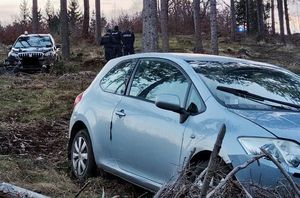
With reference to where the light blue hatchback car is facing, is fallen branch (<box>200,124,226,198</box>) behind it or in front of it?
in front

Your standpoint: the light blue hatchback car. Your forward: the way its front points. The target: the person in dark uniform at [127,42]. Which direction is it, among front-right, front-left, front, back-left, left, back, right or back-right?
back-left

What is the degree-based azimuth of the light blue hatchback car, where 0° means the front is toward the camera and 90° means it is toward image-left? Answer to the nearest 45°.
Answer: approximately 315°

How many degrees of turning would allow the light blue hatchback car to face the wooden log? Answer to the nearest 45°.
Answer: approximately 90° to its right

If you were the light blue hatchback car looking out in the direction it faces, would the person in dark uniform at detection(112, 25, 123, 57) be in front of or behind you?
behind

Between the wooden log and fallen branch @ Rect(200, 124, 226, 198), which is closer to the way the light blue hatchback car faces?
the fallen branch
